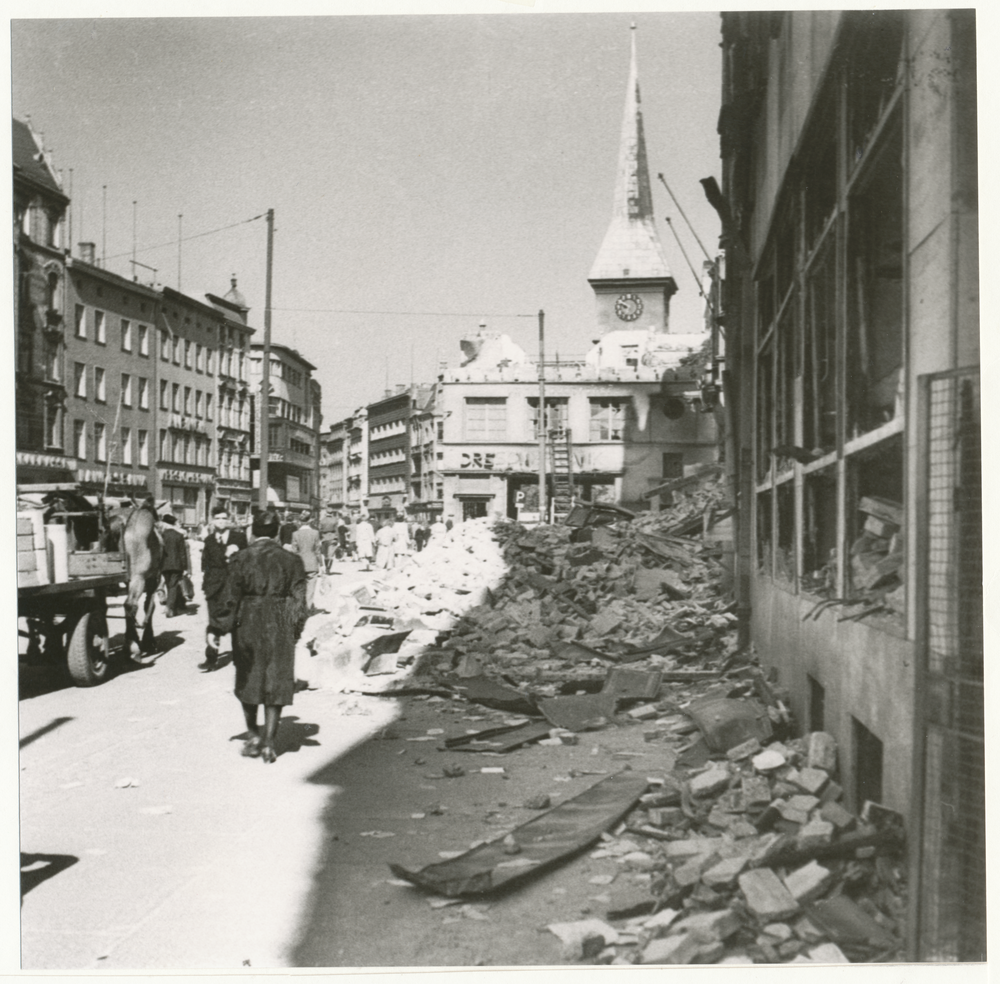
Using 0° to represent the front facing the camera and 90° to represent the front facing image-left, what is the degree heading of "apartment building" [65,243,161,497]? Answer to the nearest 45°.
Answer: approximately 315°

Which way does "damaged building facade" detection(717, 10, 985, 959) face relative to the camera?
to the viewer's left

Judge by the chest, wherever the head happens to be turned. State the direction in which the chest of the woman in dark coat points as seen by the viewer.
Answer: away from the camera

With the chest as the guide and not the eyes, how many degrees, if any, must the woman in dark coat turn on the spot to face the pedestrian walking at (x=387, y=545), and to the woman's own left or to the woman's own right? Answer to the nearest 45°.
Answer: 0° — they already face them

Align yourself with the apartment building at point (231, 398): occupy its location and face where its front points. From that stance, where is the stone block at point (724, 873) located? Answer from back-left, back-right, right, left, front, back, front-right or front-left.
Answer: front-right

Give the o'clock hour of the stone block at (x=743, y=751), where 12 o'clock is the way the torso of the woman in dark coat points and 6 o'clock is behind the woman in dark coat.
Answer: The stone block is roughly at 4 o'clock from the woman in dark coat.

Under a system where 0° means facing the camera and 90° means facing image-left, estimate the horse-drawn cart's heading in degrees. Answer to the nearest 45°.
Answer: approximately 225°

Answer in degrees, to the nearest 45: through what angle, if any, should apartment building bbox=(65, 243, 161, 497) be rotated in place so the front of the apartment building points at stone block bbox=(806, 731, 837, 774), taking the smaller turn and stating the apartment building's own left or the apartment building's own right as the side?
approximately 45° to the apartment building's own right

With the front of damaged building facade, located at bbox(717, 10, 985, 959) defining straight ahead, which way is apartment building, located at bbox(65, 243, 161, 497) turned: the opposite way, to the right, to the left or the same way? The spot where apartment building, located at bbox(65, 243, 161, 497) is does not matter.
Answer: the opposite way

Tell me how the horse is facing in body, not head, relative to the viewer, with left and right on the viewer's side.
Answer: facing away from the viewer

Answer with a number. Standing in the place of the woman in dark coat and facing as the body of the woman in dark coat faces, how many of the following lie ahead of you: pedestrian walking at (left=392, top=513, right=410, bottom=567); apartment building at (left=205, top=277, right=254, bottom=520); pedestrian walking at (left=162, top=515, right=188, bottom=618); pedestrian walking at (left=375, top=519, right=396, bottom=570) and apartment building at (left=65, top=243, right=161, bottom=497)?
5

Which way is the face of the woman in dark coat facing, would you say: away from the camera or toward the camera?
away from the camera

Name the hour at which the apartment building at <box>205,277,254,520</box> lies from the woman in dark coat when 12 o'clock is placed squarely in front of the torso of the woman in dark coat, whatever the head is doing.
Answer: The apartment building is roughly at 12 o'clock from the woman in dark coat.

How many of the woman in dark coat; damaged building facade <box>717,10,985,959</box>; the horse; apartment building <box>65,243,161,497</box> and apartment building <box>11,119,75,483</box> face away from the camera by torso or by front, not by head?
2

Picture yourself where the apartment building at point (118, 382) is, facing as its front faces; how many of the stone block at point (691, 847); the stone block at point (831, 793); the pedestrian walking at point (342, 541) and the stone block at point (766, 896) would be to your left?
1

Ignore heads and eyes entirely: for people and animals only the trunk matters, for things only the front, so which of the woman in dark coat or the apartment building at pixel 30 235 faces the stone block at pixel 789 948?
the apartment building

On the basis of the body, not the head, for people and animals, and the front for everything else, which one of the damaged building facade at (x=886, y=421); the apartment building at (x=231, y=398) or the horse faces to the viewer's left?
the damaged building facade
